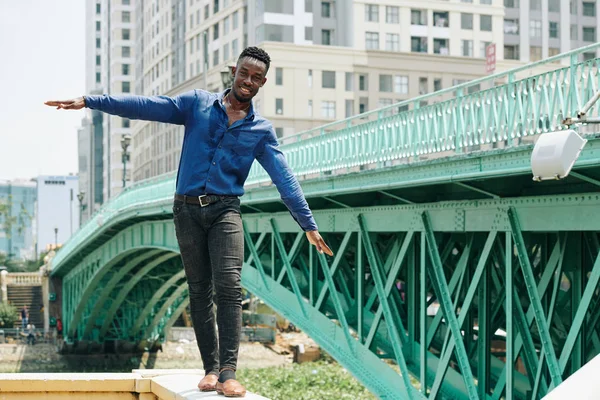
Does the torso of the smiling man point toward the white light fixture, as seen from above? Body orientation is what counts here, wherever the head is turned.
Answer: no

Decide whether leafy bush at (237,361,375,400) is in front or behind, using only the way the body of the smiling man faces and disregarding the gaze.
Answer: behind

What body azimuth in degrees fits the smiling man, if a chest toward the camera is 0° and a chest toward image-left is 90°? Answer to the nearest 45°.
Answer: approximately 0°

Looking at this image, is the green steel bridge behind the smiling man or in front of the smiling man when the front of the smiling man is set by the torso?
behind
